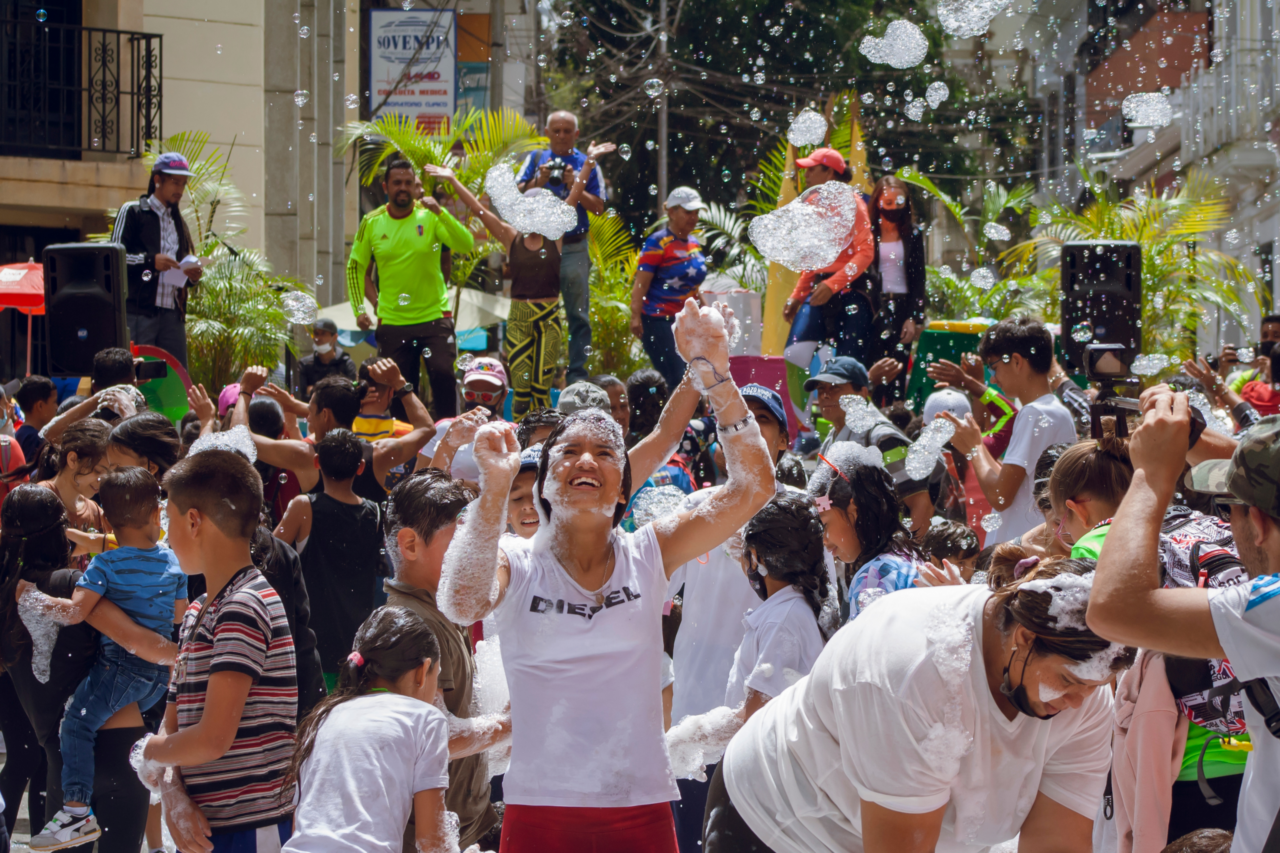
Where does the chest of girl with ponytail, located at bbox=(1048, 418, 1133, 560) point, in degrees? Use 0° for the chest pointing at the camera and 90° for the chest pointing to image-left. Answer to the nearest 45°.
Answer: approximately 135°

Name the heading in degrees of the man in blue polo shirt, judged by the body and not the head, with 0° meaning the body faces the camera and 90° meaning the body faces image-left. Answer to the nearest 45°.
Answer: approximately 0°

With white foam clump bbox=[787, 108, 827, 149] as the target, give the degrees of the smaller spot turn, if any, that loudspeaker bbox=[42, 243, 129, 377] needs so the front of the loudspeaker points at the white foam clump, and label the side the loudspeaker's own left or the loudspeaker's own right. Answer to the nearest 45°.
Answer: approximately 135° to the loudspeaker's own left

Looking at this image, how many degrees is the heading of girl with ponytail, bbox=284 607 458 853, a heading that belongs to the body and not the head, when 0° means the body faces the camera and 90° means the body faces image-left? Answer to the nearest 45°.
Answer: approximately 225°

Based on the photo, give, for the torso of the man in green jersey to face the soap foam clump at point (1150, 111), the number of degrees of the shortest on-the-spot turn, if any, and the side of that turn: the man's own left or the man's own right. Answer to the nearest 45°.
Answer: approximately 135° to the man's own left

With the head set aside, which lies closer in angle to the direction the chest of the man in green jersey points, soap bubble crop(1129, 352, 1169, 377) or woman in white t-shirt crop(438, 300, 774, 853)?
the woman in white t-shirt

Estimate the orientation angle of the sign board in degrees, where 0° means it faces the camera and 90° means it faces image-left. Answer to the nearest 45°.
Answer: approximately 0°
